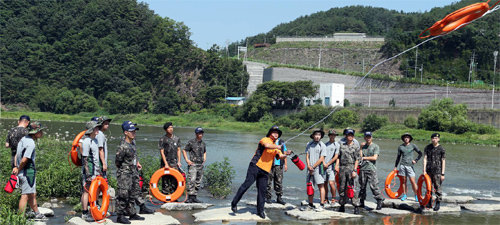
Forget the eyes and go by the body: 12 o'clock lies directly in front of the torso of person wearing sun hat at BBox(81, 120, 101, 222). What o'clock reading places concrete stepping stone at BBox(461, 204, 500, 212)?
The concrete stepping stone is roughly at 12 o'clock from the person wearing sun hat.

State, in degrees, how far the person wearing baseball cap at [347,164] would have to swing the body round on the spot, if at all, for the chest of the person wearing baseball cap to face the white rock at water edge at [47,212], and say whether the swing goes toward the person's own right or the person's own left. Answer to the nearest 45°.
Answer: approximately 45° to the person's own right

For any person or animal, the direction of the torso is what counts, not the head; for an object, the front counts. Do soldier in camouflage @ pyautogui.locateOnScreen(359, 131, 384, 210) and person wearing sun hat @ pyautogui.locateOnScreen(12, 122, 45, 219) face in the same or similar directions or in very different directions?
very different directions

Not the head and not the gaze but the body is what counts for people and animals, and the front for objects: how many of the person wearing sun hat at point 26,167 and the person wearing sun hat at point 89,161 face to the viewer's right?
2

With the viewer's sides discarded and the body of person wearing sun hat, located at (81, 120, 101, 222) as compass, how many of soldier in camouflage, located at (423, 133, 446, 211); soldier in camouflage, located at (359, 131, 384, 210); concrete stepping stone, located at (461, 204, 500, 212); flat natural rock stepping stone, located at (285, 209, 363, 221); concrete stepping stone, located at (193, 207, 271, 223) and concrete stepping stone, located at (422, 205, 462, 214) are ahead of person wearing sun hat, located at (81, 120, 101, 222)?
6

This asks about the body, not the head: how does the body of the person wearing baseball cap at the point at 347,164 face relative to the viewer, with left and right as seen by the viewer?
facing the viewer

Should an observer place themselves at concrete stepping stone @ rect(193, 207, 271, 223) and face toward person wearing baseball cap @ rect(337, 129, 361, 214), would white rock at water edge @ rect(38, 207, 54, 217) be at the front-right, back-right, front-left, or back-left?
back-left

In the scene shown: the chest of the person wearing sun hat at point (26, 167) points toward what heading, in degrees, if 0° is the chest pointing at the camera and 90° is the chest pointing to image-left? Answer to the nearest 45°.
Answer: approximately 270°

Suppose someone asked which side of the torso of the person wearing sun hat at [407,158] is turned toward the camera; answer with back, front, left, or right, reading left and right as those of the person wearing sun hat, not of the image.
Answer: front

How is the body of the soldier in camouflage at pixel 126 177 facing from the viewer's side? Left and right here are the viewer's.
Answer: facing to the right of the viewer

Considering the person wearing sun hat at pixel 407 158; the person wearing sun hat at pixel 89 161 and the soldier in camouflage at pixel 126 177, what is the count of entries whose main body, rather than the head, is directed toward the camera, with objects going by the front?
1

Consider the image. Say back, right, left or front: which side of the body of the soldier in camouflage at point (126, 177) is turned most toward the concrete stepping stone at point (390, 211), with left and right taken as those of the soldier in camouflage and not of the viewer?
front

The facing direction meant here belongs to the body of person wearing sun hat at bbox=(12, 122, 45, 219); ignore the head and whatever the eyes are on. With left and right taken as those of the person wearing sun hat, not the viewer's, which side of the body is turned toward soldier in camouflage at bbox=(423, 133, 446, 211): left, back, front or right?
front

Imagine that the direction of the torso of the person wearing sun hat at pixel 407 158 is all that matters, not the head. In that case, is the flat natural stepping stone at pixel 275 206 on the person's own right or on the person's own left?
on the person's own right
